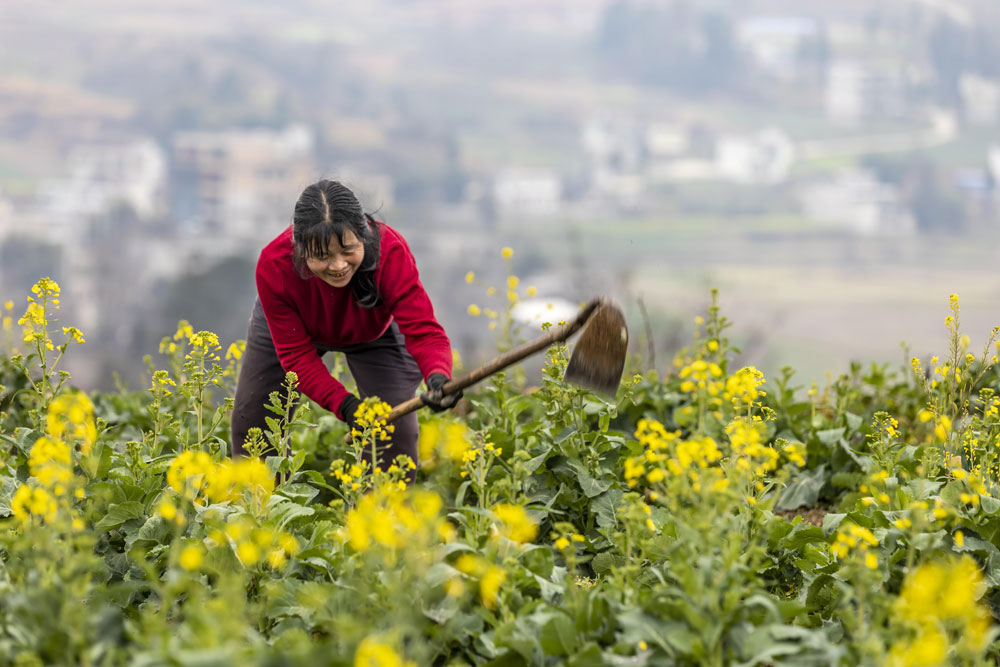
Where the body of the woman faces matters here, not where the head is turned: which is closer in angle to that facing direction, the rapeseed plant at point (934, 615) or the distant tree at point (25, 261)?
the rapeseed plant

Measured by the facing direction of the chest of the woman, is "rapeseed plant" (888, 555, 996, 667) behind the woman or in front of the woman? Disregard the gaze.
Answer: in front

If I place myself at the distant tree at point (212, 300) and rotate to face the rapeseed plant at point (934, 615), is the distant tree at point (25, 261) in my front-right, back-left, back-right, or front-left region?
back-right

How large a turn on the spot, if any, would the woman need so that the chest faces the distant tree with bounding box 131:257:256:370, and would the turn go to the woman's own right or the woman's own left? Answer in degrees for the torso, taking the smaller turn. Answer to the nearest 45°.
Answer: approximately 135° to the woman's own left

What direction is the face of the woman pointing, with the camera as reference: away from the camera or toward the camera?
toward the camera

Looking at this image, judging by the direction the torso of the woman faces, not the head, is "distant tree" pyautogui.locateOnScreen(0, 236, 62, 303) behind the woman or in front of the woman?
behind

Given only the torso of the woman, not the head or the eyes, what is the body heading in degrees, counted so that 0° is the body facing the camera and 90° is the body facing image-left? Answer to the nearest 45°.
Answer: approximately 315°
